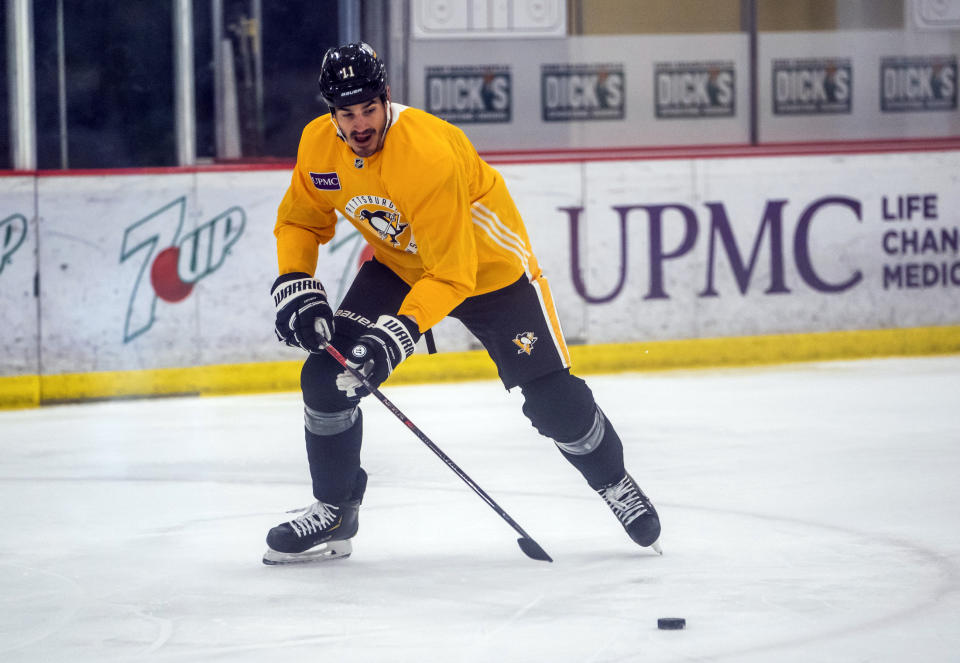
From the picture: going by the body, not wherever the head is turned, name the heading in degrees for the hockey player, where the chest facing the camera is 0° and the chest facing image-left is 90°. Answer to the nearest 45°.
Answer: approximately 45°

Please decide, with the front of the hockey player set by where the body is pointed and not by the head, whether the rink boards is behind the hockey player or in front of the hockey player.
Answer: behind

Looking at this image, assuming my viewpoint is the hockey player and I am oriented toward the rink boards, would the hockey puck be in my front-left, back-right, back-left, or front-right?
back-right

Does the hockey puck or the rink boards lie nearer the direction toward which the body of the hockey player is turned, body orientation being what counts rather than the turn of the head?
the hockey puck

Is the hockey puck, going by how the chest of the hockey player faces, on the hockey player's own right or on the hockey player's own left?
on the hockey player's own left
